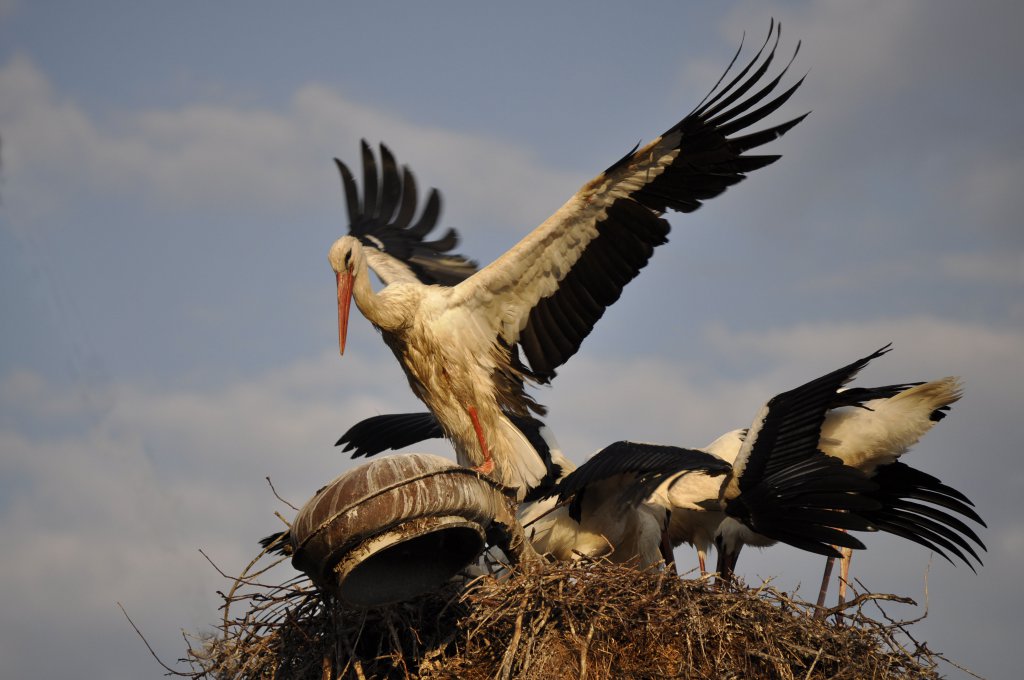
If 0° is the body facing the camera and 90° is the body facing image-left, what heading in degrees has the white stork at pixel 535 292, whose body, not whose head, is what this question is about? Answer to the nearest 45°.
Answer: approximately 45°

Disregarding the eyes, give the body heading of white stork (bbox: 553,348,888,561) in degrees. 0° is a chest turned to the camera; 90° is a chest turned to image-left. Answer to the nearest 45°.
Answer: approximately 90°

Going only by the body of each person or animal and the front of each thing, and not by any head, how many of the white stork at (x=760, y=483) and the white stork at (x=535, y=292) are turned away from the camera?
0
